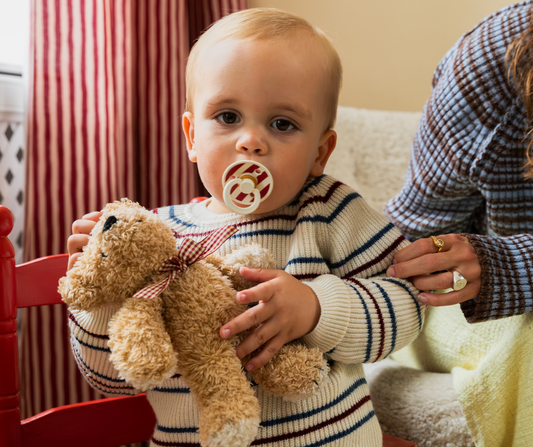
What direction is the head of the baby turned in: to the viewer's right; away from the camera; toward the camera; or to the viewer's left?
toward the camera

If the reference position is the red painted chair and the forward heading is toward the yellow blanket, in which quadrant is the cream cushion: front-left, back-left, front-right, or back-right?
front-left

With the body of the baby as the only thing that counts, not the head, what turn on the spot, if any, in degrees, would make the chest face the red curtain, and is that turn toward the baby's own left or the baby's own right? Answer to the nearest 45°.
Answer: approximately 135° to the baby's own right

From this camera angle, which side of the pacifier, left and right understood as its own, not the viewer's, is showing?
front

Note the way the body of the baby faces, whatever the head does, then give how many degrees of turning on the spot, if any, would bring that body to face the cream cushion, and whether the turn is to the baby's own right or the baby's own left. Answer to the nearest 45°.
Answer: approximately 180°

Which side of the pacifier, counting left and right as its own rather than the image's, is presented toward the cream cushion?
back

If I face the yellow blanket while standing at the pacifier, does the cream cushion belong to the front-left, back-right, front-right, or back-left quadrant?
front-left

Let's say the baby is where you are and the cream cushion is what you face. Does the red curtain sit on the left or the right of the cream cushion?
left

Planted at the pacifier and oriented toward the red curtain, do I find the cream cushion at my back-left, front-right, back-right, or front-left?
front-right
